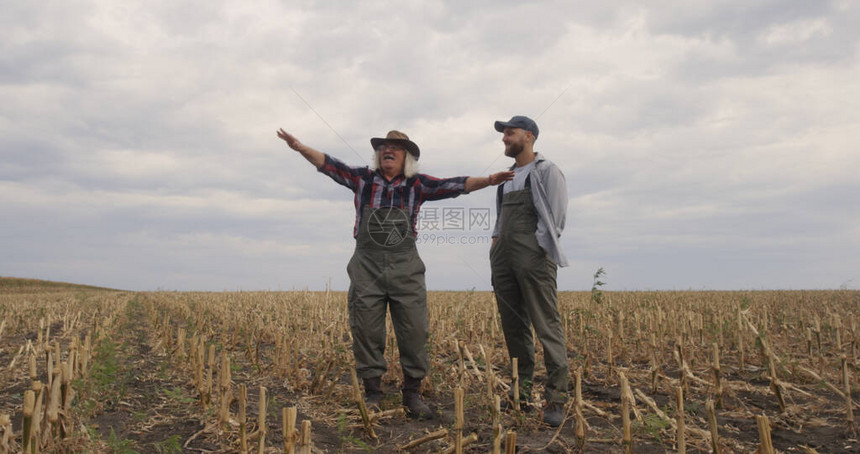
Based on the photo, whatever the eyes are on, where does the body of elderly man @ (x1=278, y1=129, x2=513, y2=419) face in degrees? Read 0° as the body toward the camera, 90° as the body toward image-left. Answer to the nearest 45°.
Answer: approximately 0°

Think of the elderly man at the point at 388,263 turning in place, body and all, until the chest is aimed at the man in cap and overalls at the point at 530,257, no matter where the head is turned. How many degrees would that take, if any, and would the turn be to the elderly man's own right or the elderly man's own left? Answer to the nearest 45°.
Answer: approximately 90° to the elderly man's own left

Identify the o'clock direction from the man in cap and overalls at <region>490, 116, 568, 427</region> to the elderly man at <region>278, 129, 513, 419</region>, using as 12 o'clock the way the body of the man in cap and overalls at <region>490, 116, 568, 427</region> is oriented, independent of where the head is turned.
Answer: the elderly man at <region>278, 129, 513, 419</region> is roughly at 1 o'clock from the man in cap and overalls at <region>490, 116, 568, 427</region>.

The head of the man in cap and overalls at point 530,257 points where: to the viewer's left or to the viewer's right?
to the viewer's left

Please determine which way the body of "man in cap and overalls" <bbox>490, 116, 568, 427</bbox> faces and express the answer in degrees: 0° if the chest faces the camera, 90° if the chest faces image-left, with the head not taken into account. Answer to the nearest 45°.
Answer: approximately 45°
